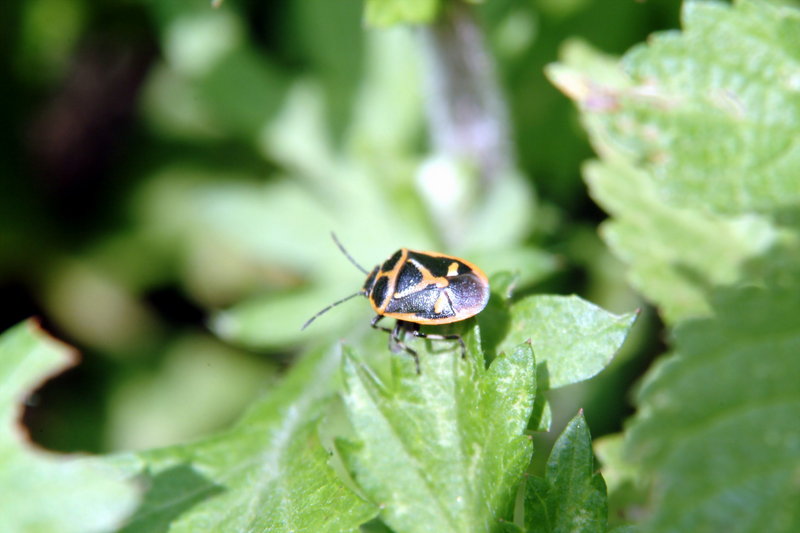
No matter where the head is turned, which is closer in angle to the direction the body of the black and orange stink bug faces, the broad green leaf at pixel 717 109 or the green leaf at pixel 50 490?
the green leaf

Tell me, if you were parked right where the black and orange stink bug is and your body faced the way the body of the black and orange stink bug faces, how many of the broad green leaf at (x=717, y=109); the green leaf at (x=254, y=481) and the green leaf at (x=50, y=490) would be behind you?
1

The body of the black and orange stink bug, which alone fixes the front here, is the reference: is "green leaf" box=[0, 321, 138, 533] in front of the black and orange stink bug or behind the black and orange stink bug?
in front

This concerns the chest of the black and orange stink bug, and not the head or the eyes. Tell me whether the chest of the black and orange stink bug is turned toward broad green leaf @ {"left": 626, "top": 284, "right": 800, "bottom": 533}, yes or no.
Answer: no

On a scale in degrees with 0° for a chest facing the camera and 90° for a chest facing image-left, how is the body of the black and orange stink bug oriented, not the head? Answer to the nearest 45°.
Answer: approximately 90°

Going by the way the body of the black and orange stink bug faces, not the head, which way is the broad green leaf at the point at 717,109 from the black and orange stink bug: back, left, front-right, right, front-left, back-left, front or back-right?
back

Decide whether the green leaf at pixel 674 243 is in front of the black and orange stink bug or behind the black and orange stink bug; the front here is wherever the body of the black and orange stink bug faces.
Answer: behind

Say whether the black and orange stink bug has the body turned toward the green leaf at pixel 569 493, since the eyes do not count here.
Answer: no
